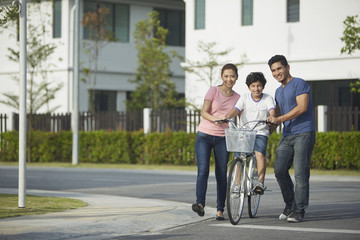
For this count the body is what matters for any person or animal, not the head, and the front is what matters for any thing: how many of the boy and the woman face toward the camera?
2

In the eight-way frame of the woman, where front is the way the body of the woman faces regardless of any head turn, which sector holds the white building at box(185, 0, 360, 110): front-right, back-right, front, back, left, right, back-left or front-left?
back

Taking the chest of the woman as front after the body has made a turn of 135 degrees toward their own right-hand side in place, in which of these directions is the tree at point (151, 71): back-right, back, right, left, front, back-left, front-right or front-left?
front-right

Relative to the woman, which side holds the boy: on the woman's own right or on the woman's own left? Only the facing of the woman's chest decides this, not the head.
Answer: on the woman's own left

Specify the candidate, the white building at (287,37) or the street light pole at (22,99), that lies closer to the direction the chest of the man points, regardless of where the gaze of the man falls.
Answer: the street light pole

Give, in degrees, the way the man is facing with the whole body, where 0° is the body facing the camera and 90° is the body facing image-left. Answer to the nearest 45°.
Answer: approximately 45°

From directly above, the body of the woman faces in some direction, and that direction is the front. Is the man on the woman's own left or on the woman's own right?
on the woman's own left
